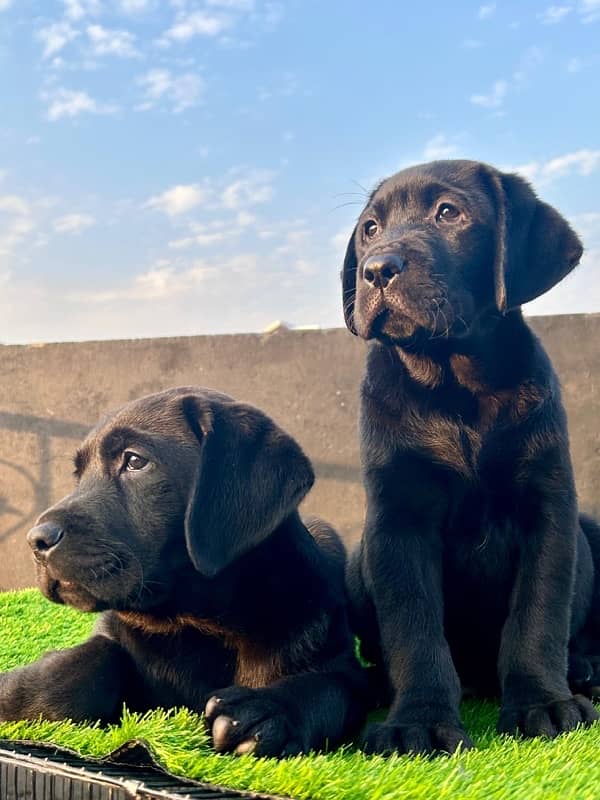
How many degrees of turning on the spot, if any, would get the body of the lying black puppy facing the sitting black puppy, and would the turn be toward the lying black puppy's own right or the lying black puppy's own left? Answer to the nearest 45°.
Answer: approximately 135° to the lying black puppy's own left

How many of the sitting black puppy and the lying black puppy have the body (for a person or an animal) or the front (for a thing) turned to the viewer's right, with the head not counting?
0

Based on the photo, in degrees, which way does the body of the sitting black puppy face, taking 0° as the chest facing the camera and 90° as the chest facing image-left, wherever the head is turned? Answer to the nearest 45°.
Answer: approximately 0°

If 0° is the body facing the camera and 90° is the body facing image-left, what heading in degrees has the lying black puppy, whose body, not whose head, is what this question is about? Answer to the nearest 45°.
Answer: approximately 45°

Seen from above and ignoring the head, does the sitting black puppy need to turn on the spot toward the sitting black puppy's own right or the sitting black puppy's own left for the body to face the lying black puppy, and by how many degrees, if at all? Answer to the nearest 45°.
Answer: approximately 45° to the sitting black puppy's own right
